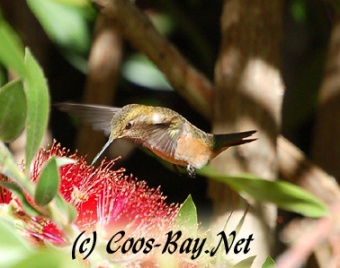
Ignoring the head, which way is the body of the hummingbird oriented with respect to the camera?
to the viewer's left

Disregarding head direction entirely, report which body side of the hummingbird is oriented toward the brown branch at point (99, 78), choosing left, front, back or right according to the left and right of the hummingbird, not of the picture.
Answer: right

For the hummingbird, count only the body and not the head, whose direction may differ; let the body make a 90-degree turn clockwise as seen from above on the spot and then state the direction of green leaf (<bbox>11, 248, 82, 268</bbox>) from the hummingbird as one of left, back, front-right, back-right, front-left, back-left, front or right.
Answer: back

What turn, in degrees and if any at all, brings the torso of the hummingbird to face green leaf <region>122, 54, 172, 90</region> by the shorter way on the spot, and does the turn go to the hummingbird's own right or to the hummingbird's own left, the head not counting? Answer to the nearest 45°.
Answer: approximately 90° to the hummingbird's own right
